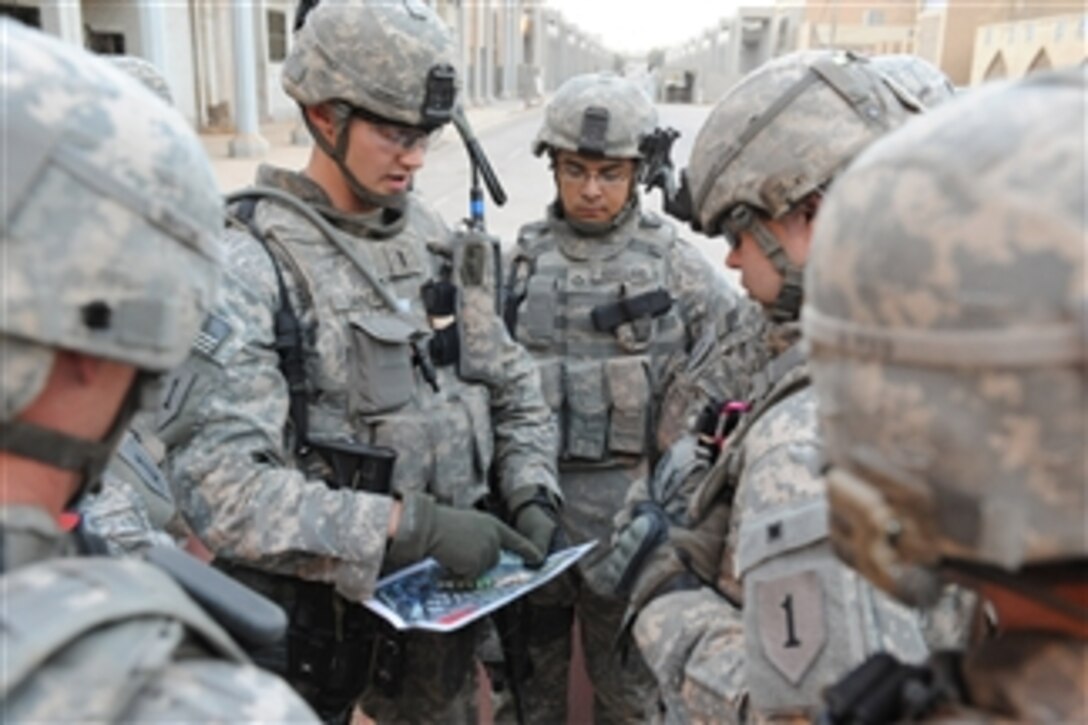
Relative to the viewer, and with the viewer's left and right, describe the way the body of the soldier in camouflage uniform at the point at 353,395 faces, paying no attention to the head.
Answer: facing the viewer and to the right of the viewer

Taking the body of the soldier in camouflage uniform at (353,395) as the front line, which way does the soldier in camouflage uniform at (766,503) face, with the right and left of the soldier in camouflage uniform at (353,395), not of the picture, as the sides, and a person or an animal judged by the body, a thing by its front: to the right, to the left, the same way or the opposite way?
the opposite way

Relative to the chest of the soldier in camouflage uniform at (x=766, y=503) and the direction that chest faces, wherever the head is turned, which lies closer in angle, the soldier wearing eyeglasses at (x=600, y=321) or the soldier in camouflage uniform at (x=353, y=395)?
the soldier in camouflage uniform

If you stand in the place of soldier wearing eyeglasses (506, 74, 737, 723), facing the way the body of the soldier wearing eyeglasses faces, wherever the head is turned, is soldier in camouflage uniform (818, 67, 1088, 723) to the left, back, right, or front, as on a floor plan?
front

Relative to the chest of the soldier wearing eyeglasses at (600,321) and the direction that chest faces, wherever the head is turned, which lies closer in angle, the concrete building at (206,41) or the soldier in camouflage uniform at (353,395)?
the soldier in camouflage uniform

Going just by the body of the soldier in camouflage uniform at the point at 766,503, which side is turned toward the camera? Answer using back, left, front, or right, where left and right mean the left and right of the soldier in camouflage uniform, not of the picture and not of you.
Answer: left

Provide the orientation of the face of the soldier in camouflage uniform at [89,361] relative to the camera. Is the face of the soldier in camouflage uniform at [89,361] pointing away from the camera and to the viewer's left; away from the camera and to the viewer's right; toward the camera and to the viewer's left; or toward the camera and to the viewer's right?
away from the camera and to the viewer's right

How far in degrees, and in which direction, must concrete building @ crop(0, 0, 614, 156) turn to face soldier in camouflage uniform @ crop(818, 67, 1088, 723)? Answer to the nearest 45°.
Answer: approximately 45° to its right

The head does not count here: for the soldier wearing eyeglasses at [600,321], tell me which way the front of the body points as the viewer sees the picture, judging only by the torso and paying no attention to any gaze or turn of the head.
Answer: toward the camera

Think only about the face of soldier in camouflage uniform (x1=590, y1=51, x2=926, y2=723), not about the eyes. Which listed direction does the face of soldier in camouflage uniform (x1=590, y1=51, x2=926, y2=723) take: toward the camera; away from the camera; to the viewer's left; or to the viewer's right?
to the viewer's left

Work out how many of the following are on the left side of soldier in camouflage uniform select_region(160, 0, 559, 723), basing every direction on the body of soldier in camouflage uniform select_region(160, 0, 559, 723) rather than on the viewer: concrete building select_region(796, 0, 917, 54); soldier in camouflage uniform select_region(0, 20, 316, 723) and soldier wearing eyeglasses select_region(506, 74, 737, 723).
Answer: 2

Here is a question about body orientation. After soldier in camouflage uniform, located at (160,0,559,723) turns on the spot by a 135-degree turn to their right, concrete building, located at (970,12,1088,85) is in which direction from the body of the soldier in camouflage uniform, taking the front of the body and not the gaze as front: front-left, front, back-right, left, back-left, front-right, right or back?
back-right
